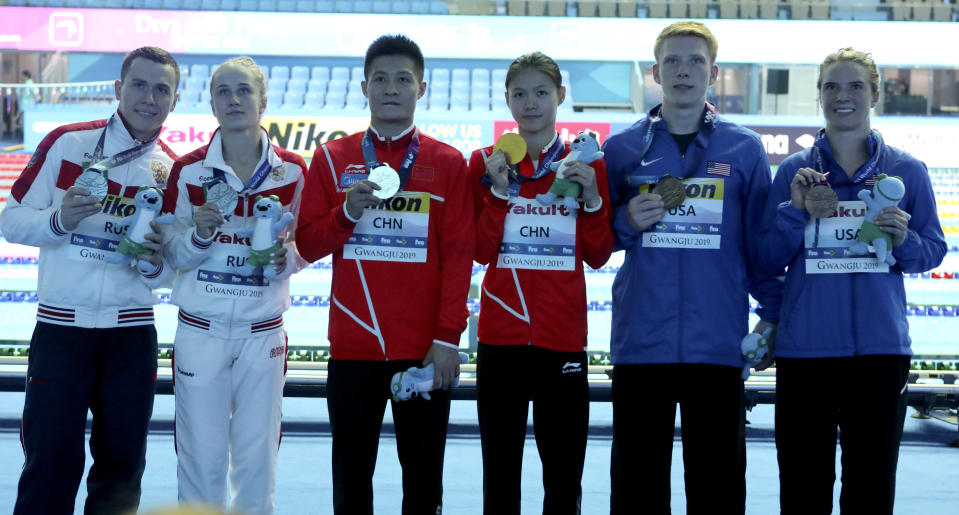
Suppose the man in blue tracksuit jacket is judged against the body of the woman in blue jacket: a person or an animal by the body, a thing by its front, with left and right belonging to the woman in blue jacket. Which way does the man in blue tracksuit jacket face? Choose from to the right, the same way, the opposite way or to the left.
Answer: the same way

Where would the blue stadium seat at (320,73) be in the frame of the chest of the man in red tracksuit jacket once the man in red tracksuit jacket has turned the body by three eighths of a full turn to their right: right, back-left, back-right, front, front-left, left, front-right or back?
front-right

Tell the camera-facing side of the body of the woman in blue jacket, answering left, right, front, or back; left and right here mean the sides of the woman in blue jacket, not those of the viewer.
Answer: front

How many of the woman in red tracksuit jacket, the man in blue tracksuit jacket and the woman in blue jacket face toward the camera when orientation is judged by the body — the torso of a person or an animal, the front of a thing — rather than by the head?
3

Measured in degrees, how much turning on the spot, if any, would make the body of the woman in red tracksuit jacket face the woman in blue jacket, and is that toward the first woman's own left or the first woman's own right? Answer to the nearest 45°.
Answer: approximately 90° to the first woman's own left

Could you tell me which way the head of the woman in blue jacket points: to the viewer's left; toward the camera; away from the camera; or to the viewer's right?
toward the camera

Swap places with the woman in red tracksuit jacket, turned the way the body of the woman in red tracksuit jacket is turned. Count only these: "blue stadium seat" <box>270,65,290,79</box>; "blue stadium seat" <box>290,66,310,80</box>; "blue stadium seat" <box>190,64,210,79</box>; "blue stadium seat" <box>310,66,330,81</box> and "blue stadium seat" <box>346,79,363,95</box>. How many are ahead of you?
0

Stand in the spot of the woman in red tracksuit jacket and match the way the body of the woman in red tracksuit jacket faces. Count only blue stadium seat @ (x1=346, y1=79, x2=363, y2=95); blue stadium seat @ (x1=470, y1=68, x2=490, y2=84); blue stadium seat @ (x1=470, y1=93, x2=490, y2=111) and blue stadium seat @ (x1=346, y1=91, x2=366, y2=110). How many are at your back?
4

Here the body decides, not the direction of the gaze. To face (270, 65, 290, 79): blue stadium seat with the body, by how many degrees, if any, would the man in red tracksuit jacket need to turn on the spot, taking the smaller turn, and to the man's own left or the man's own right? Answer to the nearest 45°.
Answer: approximately 180°

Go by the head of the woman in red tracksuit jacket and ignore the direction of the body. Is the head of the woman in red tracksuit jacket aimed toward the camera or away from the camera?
toward the camera

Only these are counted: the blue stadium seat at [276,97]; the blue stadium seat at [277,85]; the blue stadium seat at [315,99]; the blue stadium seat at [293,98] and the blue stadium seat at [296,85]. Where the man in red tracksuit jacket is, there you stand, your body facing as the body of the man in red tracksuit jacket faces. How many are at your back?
5

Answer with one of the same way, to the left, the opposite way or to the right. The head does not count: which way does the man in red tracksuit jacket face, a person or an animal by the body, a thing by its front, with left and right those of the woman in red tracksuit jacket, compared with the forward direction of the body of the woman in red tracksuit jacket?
the same way

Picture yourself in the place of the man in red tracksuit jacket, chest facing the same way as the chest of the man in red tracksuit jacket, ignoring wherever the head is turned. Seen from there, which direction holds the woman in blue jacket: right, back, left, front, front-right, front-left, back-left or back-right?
left

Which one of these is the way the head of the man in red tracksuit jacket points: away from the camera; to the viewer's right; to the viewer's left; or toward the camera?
toward the camera

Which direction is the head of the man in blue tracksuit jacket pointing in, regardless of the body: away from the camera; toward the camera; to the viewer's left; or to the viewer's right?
toward the camera

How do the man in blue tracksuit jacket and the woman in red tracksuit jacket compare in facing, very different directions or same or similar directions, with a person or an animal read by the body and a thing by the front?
same or similar directions

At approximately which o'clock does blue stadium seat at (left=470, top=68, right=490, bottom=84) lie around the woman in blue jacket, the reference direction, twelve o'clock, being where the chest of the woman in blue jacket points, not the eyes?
The blue stadium seat is roughly at 5 o'clock from the woman in blue jacket.
